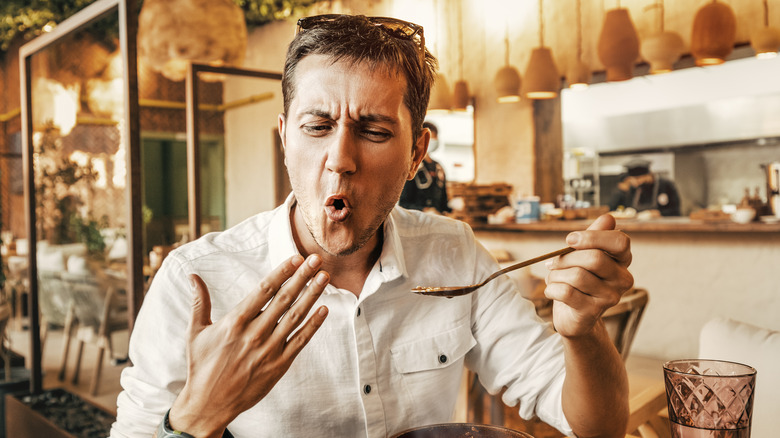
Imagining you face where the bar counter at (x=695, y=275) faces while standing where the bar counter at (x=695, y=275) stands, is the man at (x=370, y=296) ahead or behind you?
ahead

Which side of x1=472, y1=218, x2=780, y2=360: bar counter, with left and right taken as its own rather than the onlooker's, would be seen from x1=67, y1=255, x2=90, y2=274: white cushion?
right

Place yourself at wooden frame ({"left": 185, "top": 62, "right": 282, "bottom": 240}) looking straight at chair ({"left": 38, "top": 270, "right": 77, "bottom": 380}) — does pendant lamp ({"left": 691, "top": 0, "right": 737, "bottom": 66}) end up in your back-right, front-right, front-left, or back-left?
back-right

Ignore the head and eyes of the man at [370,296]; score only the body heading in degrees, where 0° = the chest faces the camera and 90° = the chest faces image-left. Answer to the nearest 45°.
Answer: approximately 0°

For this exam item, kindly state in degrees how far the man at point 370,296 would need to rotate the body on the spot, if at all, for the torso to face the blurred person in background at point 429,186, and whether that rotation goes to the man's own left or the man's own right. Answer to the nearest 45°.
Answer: approximately 180°

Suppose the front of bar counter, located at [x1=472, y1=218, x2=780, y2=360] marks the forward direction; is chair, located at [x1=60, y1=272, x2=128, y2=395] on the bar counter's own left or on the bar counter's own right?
on the bar counter's own right

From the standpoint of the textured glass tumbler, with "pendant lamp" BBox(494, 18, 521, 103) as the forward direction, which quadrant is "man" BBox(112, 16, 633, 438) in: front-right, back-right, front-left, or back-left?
front-left

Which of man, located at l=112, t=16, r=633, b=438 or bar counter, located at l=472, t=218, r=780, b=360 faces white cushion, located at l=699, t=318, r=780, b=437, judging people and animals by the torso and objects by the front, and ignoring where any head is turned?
the bar counter

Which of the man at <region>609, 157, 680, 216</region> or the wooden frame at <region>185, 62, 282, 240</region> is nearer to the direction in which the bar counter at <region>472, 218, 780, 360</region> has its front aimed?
the wooden frame
